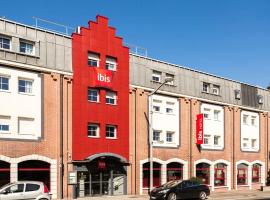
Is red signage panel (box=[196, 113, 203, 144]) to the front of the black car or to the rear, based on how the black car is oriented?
to the rear

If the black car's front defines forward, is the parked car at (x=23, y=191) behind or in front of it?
in front

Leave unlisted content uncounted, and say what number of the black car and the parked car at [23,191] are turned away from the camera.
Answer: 0

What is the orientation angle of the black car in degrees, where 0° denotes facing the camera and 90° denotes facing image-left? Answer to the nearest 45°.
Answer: approximately 45°

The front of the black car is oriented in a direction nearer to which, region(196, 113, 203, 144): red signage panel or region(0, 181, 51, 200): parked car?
the parked car
